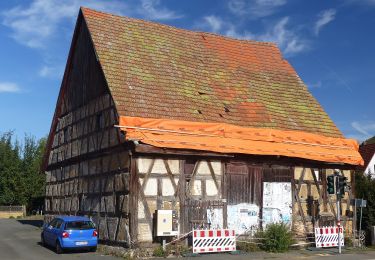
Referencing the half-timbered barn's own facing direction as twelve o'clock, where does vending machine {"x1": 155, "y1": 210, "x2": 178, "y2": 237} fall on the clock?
The vending machine is roughly at 2 o'clock from the half-timbered barn.

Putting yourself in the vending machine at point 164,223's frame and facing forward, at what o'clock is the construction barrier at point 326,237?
The construction barrier is roughly at 8 o'clock from the vending machine.

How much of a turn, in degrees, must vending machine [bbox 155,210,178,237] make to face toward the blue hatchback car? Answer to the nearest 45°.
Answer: approximately 90° to its right

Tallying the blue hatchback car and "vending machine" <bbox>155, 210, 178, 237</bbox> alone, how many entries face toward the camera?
1

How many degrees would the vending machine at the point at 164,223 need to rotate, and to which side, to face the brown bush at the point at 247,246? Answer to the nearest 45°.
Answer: approximately 135° to its left

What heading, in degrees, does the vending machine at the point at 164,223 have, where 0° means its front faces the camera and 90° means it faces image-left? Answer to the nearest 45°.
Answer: approximately 0°
